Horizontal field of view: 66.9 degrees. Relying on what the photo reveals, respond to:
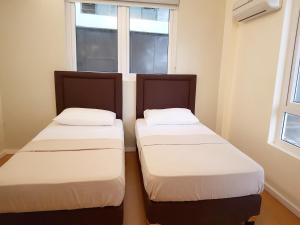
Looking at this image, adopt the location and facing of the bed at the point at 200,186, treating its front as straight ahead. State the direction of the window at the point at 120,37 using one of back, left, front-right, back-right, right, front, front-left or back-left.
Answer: back-right

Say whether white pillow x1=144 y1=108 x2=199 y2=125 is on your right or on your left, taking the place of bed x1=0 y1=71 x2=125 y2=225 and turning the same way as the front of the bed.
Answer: on your left

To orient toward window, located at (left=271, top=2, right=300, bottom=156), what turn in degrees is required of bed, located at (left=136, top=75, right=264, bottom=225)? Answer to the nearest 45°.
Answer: approximately 135° to its left

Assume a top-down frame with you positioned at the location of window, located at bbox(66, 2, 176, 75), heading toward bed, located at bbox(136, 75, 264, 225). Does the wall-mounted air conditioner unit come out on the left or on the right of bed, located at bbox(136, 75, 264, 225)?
left

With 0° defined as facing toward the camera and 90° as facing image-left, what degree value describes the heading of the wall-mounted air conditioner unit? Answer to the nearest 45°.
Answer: approximately 45°

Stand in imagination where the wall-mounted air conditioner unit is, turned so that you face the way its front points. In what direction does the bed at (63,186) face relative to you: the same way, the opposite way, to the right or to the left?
to the left

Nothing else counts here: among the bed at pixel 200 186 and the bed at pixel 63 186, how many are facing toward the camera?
2

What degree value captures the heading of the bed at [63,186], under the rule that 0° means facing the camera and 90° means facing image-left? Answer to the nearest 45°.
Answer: approximately 0°

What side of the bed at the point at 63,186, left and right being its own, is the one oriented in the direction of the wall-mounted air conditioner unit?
left

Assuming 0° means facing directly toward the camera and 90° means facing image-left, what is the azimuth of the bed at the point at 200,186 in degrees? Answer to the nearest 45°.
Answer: approximately 0°
